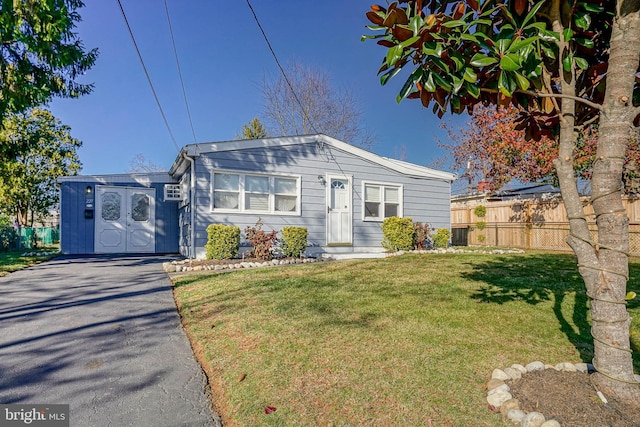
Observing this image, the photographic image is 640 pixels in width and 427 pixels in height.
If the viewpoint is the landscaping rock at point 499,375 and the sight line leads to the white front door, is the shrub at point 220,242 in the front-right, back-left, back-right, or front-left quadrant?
front-left

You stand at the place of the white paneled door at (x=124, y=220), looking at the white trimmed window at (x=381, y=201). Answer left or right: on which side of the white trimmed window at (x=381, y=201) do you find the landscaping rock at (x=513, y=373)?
right

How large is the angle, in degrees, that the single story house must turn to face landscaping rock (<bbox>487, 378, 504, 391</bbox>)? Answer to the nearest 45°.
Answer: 0° — it already faces it

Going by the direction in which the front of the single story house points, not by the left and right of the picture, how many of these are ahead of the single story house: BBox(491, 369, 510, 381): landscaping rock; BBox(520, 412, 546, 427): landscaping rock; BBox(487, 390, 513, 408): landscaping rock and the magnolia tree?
4

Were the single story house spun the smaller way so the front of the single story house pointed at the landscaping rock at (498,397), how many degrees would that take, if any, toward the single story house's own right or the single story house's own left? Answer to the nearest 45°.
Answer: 0° — it already faces it

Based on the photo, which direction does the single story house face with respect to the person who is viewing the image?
facing the viewer

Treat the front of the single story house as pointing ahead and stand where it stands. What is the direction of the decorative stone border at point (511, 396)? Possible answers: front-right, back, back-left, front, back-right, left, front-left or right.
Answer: front

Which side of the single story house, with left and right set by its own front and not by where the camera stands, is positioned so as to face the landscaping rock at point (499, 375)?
front

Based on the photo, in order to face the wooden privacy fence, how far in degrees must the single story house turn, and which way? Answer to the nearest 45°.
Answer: approximately 90° to its left

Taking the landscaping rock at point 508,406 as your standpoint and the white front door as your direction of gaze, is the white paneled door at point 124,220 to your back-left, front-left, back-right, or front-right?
front-left

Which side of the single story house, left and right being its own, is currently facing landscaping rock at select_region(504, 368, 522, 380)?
front

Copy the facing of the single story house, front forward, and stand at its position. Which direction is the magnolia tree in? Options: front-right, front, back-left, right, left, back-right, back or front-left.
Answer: front

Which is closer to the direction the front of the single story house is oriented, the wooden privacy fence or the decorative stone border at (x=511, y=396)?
the decorative stone border

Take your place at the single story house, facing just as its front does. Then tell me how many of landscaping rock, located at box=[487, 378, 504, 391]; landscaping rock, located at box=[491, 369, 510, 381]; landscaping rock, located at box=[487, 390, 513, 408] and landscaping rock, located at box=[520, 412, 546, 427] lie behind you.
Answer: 0
